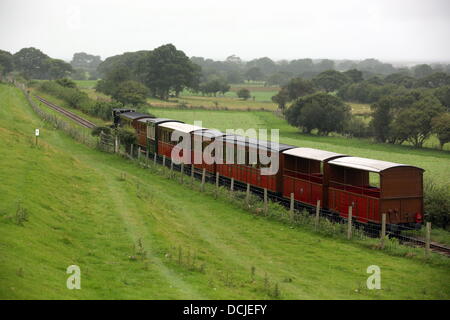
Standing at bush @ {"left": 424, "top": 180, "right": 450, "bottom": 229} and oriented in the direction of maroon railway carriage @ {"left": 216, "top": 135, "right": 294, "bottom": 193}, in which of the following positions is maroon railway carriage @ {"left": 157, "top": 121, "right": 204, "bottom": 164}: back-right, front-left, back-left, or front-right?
front-right

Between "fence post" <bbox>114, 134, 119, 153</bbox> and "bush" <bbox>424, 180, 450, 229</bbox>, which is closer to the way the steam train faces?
the fence post

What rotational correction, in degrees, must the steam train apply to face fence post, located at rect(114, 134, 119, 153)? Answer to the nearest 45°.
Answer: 0° — it already faces it

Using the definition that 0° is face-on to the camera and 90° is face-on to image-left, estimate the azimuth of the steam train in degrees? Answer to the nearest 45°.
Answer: approximately 135°
